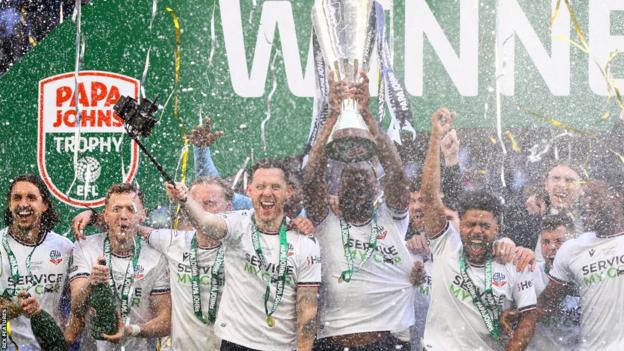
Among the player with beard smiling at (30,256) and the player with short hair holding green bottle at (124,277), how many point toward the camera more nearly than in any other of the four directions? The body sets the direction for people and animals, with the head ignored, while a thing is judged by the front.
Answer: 2

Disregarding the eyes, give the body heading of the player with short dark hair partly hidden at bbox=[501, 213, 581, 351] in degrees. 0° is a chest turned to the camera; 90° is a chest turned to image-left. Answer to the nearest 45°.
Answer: approximately 45°

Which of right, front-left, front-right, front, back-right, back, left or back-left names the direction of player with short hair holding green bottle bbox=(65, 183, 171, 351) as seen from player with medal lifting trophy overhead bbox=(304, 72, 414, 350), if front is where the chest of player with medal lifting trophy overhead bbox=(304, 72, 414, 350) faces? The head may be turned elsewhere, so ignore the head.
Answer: right

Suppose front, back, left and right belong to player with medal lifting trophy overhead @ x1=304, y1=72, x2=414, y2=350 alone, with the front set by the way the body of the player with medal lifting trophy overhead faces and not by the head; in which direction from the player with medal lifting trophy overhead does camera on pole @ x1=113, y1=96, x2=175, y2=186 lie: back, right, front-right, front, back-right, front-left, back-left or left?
right

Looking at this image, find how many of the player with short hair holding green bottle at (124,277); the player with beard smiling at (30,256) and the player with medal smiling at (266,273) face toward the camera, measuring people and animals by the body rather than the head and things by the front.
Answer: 3

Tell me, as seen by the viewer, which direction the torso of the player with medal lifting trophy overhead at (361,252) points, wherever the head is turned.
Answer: toward the camera

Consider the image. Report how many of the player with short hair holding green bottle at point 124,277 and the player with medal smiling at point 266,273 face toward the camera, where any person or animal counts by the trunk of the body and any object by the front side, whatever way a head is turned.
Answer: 2

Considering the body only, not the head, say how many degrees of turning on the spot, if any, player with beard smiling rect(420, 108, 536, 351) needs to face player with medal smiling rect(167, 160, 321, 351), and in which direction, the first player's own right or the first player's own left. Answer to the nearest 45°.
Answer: approximately 90° to the first player's own right

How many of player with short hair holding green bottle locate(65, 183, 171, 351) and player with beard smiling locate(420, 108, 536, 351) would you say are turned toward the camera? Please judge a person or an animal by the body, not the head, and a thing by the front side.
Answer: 2

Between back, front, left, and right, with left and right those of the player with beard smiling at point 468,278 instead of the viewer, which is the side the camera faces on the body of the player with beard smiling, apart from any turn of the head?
front
